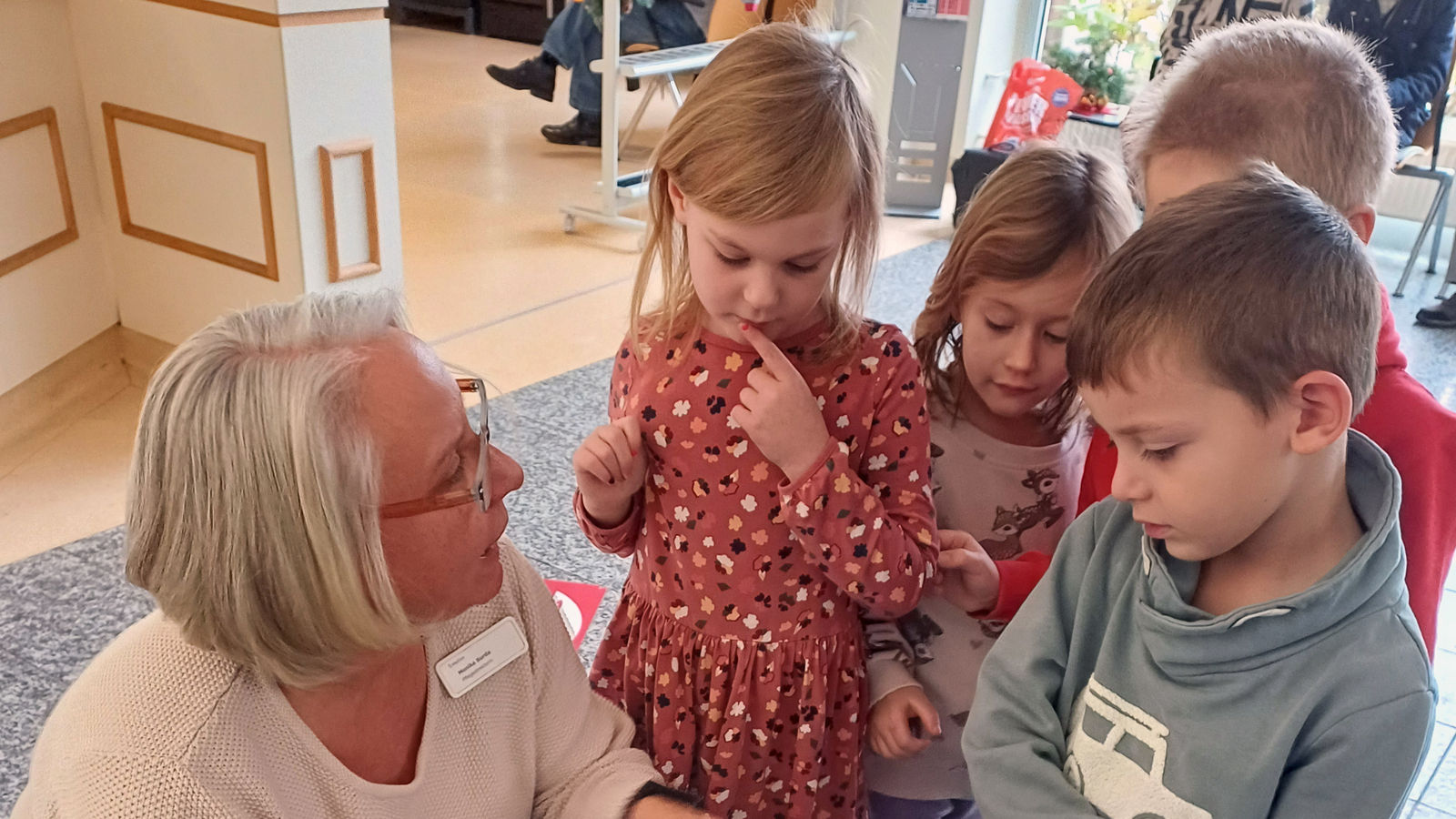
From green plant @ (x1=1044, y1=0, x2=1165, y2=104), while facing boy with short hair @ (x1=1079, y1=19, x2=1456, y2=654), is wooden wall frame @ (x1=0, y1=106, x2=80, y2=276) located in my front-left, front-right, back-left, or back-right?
front-right

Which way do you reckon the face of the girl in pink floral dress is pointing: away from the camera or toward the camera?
toward the camera

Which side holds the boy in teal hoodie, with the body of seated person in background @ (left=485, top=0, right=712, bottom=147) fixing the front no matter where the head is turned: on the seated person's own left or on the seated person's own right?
on the seated person's own left

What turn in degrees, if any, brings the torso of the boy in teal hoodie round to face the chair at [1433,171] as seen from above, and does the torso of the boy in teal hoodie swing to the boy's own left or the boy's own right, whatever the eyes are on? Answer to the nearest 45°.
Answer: approximately 135° to the boy's own right

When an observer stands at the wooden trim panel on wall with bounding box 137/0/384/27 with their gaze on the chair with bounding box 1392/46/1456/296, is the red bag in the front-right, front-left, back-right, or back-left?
front-left

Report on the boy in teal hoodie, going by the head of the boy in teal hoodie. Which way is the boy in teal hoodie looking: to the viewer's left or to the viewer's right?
to the viewer's left

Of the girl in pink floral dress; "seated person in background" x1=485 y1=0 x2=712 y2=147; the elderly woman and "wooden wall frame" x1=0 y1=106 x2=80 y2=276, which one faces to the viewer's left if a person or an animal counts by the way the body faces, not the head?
the seated person in background

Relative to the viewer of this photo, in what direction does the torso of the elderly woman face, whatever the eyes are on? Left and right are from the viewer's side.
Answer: facing the viewer and to the right of the viewer

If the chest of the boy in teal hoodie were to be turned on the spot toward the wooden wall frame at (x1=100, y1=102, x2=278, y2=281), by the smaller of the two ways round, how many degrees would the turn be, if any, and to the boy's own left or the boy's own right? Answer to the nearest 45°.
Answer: approximately 90° to the boy's own right

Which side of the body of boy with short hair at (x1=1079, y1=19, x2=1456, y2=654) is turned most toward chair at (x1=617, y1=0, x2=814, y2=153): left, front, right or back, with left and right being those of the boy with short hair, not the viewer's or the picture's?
right

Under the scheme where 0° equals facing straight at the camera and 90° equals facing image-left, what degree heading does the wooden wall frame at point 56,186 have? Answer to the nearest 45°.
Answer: approximately 315°

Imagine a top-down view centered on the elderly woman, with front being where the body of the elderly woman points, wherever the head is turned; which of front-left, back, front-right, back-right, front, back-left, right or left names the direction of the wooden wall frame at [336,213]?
back-left

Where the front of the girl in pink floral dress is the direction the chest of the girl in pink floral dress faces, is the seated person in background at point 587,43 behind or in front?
behind

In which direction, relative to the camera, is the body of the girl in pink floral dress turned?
toward the camera

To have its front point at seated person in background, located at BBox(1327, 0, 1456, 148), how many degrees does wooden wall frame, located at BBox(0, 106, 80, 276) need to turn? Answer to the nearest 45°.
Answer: approximately 45° to its left

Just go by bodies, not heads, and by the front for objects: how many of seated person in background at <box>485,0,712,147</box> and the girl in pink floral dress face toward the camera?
1

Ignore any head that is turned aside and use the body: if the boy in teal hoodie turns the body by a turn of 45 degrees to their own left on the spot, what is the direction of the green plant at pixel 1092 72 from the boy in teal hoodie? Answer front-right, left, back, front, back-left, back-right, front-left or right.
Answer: back

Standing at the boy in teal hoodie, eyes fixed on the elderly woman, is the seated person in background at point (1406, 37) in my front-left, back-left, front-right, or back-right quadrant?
back-right

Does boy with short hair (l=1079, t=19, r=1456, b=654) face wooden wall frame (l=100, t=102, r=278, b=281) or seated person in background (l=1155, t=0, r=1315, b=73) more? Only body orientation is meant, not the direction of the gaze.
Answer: the wooden wall frame
